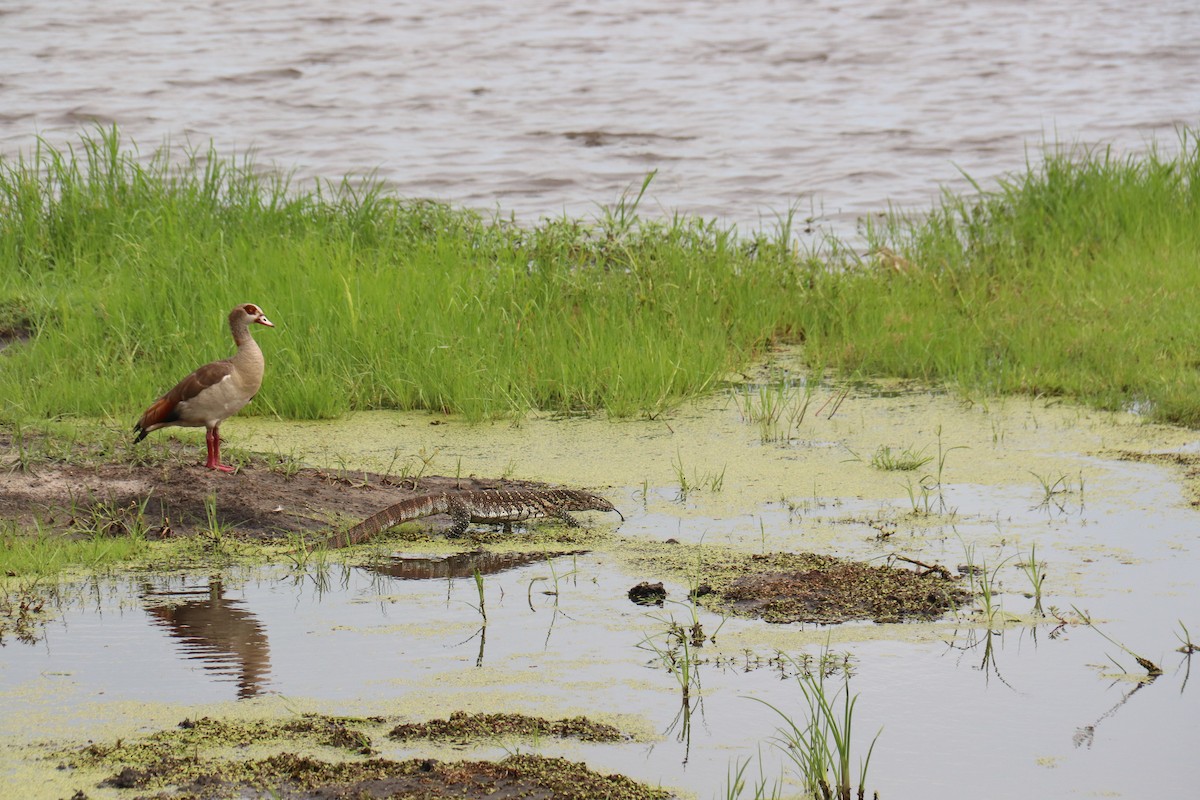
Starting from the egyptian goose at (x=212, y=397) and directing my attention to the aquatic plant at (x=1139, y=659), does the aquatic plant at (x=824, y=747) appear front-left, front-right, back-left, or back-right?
front-right

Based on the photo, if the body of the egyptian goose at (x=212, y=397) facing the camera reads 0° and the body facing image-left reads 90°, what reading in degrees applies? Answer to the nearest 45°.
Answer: approximately 270°

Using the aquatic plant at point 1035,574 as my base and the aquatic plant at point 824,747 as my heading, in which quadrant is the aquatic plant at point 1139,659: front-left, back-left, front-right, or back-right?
front-left

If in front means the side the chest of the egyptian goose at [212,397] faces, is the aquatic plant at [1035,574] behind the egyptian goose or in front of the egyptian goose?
in front

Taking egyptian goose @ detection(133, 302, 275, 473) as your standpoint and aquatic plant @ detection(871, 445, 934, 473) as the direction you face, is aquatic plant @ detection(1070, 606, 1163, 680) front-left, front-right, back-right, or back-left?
front-right

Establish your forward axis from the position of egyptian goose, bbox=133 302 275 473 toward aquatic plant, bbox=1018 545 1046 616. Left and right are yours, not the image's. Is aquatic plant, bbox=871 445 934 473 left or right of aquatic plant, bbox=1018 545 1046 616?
left

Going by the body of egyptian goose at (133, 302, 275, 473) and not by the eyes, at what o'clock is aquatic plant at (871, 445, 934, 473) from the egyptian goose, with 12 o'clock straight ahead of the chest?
The aquatic plant is roughly at 12 o'clock from the egyptian goose.

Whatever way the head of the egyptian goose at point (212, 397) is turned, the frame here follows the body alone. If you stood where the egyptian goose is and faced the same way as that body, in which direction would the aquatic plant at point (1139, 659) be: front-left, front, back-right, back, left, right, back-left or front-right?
front-right
